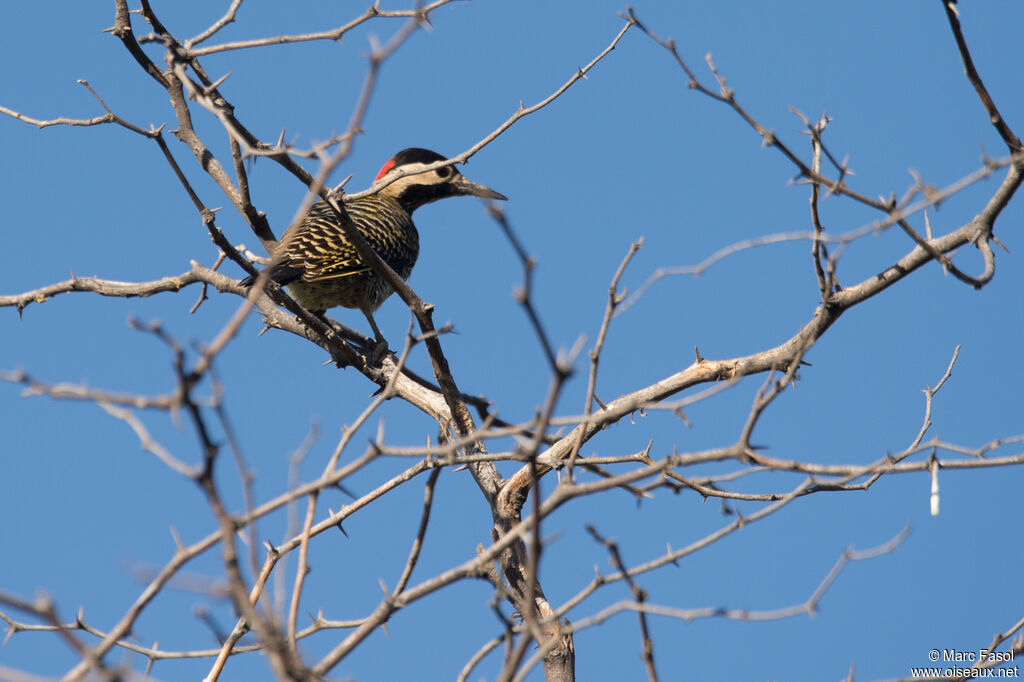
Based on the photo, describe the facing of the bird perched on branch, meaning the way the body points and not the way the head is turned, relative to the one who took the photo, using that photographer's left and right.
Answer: facing to the right of the viewer
